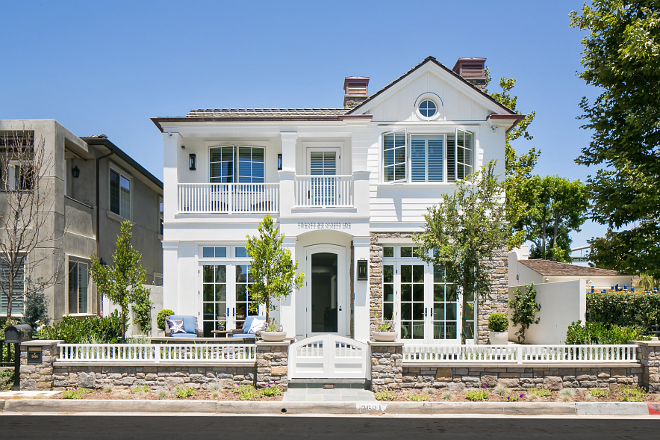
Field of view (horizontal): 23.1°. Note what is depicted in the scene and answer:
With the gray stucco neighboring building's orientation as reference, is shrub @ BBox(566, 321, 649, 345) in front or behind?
in front

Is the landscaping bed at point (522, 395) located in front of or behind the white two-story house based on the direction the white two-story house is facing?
in front

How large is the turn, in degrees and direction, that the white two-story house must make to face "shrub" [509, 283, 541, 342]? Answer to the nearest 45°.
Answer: approximately 90° to its left

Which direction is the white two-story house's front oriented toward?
toward the camera

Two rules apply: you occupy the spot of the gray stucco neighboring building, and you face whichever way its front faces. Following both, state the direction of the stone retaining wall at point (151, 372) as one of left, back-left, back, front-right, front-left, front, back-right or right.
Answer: front

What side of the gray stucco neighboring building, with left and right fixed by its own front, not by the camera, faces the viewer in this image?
front

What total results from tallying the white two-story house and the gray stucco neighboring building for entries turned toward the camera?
2

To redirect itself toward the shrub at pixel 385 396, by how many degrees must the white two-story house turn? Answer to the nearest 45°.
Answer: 0° — it already faces it

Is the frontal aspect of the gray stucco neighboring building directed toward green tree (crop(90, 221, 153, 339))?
yes

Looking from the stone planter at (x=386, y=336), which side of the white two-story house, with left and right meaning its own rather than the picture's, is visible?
front
